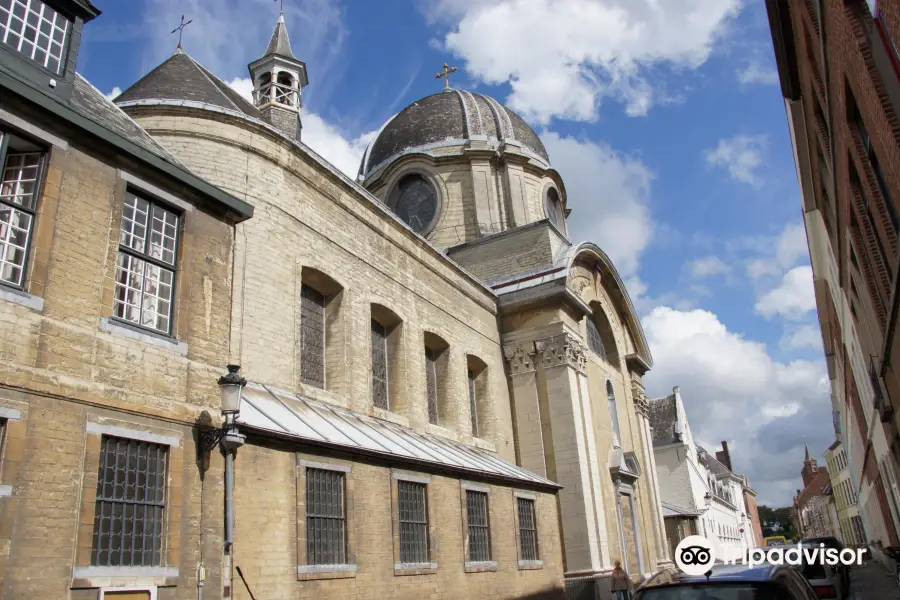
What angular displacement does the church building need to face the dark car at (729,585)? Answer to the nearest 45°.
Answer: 0° — it already faces it
